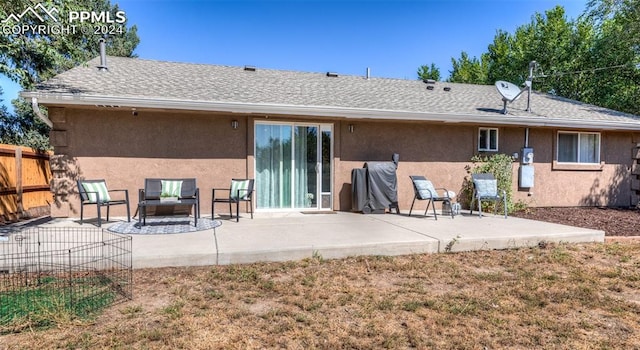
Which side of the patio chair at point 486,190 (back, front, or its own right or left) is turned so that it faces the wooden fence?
right

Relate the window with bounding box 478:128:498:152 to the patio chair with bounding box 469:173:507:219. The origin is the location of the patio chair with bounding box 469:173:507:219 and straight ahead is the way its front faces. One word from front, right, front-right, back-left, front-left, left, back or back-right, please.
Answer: back-left

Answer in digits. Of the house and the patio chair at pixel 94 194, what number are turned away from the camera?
1

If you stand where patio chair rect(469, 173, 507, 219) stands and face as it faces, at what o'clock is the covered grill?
The covered grill is roughly at 4 o'clock from the patio chair.

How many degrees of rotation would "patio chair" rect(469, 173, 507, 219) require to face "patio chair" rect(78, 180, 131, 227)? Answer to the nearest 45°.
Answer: approximately 90° to its right

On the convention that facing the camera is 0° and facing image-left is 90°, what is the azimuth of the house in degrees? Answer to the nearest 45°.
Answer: approximately 180°

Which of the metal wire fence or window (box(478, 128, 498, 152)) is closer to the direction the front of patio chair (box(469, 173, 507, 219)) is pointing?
the metal wire fence

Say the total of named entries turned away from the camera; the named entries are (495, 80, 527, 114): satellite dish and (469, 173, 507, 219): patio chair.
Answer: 0

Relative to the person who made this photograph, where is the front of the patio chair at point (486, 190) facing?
facing the viewer and to the right of the viewer

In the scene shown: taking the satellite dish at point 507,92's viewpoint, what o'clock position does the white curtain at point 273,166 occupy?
The white curtain is roughly at 3 o'clock from the satellite dish.

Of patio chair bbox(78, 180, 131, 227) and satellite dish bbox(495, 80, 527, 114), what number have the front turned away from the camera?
0
